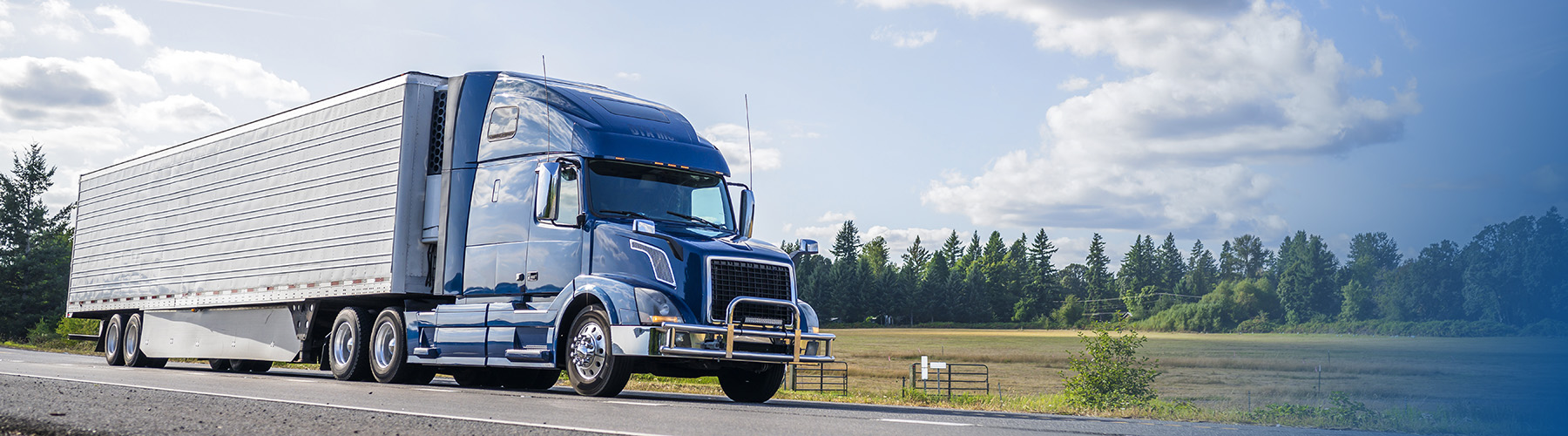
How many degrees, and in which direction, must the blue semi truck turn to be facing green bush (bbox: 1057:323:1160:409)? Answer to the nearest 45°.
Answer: approximately 90° to its left

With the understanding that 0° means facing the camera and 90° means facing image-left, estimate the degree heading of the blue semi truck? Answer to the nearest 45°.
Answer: approximately 315°

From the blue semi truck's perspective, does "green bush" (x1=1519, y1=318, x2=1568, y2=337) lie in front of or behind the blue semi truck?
in front
